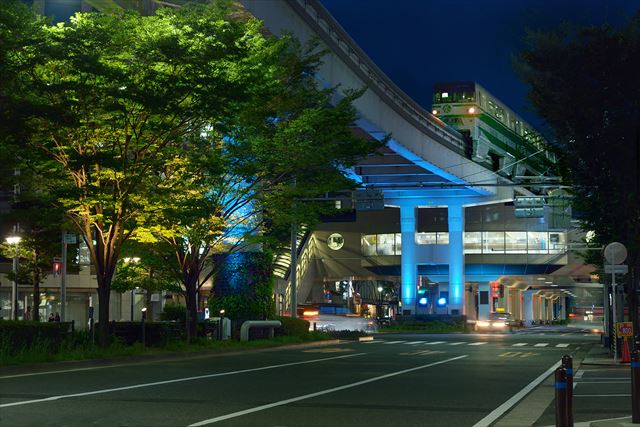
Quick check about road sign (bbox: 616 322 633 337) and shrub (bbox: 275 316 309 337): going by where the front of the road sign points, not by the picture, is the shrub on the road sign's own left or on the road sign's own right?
on the road sign's own right

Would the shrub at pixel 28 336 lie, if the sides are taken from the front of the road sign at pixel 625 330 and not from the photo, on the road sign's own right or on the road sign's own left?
on the road sign's own right

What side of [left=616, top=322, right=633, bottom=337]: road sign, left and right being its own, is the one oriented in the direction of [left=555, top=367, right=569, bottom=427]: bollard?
front

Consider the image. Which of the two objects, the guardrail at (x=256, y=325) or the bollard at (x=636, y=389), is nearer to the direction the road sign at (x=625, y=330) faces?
the bollard

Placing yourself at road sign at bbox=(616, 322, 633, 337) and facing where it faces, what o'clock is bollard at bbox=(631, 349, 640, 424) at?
The bollard is roughly at 12 o'clock from the road sign.

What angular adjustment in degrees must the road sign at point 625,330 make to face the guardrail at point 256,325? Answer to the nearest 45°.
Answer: approximately 135° to its right

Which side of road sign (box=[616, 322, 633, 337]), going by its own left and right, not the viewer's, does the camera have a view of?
front

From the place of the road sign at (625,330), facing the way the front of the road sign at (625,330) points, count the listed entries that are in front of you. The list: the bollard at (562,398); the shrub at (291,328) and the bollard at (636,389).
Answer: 2
